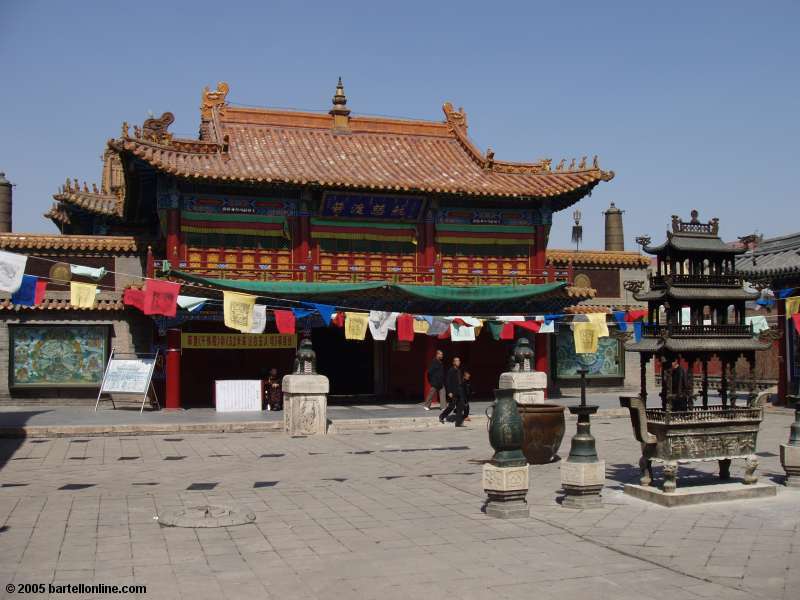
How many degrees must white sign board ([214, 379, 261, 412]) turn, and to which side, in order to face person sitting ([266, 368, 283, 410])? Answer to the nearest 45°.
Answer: approximately 90° to its left

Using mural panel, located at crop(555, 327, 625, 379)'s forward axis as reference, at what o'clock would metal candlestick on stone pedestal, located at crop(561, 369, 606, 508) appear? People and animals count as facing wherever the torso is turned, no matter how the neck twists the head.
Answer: The metal candlestick on stone pedestal is roughly at 12 o'clock from the mural panel.

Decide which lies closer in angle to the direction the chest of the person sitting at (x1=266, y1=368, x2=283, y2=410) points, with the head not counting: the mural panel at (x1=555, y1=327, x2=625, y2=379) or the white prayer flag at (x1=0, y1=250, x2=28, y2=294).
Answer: the white prayer flag

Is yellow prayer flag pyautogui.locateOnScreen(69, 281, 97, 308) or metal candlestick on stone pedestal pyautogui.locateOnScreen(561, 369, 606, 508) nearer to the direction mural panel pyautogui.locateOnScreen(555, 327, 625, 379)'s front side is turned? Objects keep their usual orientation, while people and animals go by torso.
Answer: the metal candlestick on stone pedestal

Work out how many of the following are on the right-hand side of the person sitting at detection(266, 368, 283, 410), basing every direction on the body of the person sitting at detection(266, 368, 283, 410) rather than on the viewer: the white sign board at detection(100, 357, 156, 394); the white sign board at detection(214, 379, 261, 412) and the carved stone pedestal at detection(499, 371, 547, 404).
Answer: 2

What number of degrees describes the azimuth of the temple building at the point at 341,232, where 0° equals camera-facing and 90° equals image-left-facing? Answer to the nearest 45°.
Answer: approximately 0°

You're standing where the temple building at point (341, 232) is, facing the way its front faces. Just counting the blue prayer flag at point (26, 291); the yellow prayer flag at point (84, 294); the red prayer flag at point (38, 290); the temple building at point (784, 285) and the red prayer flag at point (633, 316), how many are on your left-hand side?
2

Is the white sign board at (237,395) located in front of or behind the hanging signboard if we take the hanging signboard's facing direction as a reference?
in front

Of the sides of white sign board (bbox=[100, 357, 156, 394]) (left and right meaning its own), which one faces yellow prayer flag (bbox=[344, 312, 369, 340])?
left

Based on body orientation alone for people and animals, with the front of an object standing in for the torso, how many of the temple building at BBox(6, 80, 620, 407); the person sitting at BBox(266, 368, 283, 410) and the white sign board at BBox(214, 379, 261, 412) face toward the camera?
3

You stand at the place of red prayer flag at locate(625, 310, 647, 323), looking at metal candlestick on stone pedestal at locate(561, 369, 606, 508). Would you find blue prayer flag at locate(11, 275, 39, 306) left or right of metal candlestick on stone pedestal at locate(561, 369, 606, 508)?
right

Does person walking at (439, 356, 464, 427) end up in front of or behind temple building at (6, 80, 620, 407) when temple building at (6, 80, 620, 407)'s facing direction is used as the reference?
in front
